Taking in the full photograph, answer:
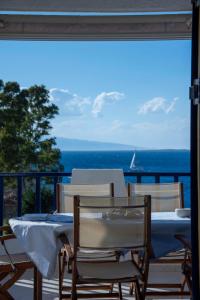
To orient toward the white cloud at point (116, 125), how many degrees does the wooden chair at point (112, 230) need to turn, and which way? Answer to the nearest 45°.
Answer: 0° — it already faces it

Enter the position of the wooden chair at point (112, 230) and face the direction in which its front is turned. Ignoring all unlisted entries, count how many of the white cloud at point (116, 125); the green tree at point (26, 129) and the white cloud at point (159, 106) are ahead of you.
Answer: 3

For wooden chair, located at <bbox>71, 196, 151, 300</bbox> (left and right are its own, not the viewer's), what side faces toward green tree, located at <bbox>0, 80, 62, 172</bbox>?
front

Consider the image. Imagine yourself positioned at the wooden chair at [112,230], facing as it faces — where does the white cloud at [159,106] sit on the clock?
The white cloud is roughly at 12 o'clock from the wooden chair.

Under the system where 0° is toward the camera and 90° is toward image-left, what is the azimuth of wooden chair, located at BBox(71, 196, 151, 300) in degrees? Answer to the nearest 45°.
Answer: approximately 180°

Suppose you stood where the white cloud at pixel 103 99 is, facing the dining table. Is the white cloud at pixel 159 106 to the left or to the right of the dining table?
left

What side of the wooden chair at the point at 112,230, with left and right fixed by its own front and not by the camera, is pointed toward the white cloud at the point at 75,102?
front

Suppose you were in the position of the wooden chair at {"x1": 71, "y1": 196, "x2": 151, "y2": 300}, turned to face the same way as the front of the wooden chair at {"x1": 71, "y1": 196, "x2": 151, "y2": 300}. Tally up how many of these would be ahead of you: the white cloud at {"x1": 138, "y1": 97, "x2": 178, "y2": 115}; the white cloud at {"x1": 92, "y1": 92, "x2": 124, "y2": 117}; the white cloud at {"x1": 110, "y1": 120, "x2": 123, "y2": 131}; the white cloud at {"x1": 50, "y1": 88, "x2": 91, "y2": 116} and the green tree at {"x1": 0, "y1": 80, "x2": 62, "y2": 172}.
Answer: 5

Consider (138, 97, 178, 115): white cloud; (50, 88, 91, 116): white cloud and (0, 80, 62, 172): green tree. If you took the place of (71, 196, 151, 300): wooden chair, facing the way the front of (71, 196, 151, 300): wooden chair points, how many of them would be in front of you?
3

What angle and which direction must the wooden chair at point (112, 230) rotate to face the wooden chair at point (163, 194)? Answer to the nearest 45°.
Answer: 0° — it already faces it

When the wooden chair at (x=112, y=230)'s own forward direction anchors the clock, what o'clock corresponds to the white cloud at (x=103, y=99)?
The white cloud is roughly at 12 o'clock from the wooden chair.
